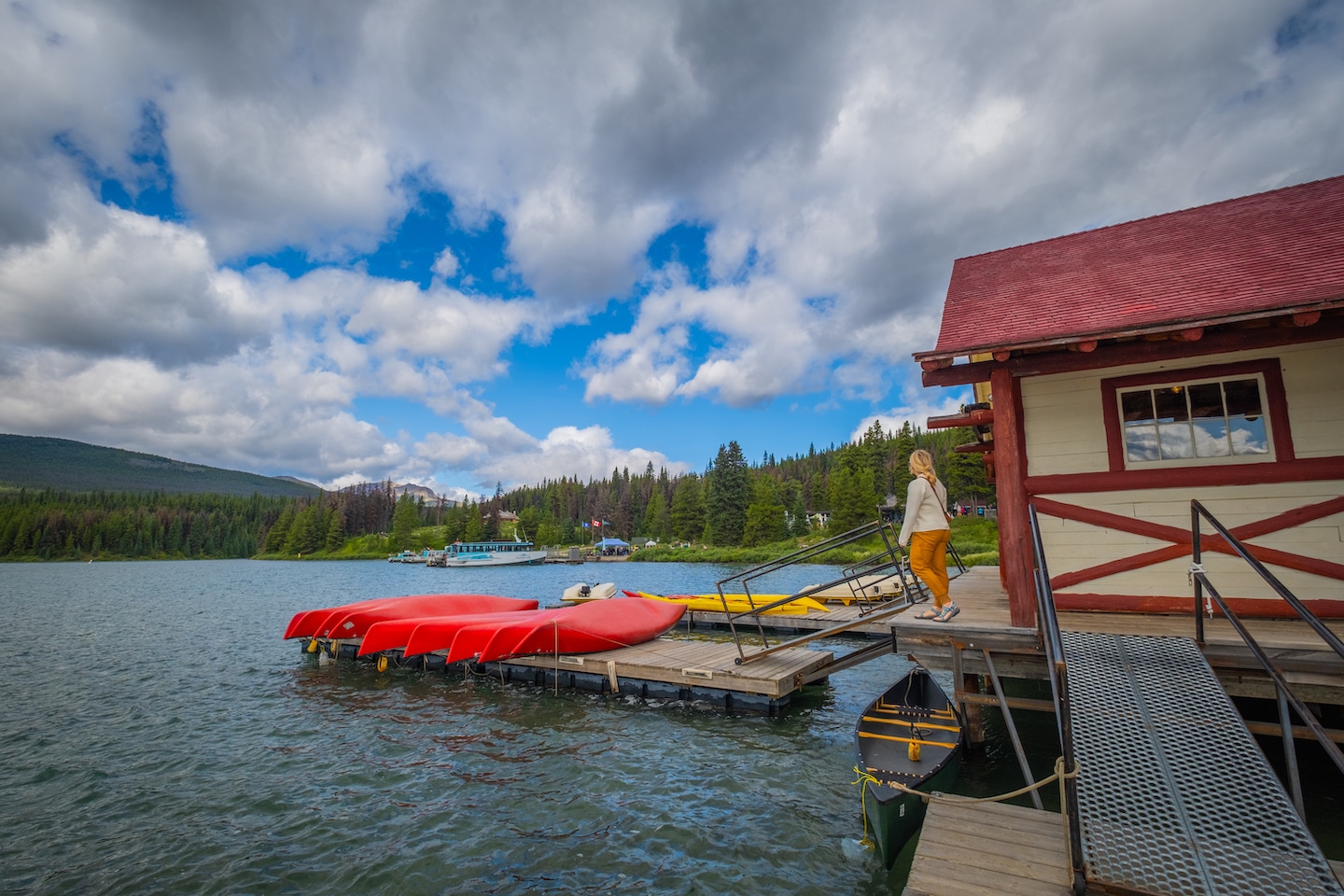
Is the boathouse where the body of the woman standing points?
no

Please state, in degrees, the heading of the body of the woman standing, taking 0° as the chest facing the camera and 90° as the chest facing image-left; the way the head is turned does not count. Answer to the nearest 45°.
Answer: approximately 135°

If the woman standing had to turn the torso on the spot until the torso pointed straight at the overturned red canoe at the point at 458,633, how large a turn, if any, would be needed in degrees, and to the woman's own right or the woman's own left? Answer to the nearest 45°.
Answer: approximately 45° to the woman's own left

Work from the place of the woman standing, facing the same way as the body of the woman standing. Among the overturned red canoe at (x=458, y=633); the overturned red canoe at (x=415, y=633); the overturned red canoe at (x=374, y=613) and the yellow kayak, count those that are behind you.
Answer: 0

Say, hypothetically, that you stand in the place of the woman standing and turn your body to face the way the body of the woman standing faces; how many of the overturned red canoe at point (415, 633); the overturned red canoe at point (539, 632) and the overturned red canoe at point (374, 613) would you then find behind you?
0

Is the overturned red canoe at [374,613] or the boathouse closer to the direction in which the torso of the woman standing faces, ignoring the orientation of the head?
the overturned red canoe

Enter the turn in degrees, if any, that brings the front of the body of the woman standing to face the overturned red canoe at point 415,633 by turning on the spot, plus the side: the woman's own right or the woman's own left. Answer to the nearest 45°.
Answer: approximately 45° to the woman's own left

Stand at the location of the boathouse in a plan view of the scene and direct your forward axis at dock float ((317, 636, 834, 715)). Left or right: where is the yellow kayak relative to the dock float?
right

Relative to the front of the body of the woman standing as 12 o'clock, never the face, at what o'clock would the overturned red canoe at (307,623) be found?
The overturned red canoe is roughly at 11 o'clock from the woman standing.

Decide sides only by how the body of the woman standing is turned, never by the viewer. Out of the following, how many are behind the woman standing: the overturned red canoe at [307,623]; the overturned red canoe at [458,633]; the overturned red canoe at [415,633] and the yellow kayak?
0

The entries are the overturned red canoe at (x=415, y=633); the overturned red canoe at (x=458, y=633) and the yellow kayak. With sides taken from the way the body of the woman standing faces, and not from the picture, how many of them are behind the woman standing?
0

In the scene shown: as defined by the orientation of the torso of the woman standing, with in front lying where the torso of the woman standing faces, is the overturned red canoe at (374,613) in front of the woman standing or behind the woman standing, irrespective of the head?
in front

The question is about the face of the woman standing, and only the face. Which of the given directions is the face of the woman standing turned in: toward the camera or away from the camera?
away from the camera

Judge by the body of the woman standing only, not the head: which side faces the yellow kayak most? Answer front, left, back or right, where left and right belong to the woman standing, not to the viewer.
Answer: front
